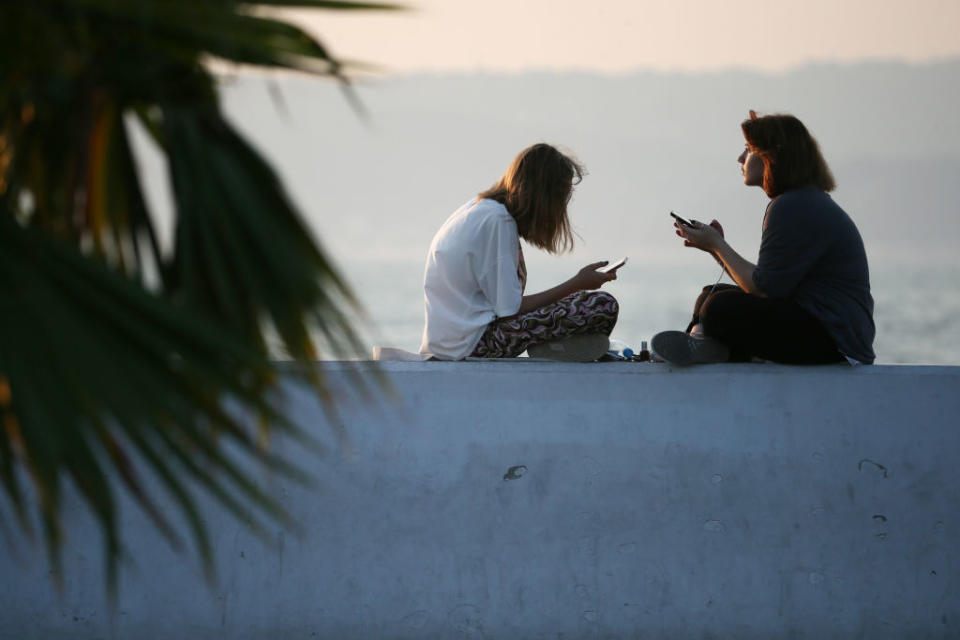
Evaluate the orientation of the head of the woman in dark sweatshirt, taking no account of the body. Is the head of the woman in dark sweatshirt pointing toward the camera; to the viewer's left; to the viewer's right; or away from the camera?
to the viewer's left

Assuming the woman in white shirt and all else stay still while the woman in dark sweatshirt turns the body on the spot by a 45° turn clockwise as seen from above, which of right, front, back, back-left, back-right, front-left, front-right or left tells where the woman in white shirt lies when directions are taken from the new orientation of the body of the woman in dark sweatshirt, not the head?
front-left

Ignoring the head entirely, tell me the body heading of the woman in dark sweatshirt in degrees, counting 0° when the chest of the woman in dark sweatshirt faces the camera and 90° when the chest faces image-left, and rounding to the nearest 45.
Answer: approximately 90°

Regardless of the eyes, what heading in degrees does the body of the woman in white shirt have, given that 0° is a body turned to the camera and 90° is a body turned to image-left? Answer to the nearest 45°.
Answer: approximately 270°
